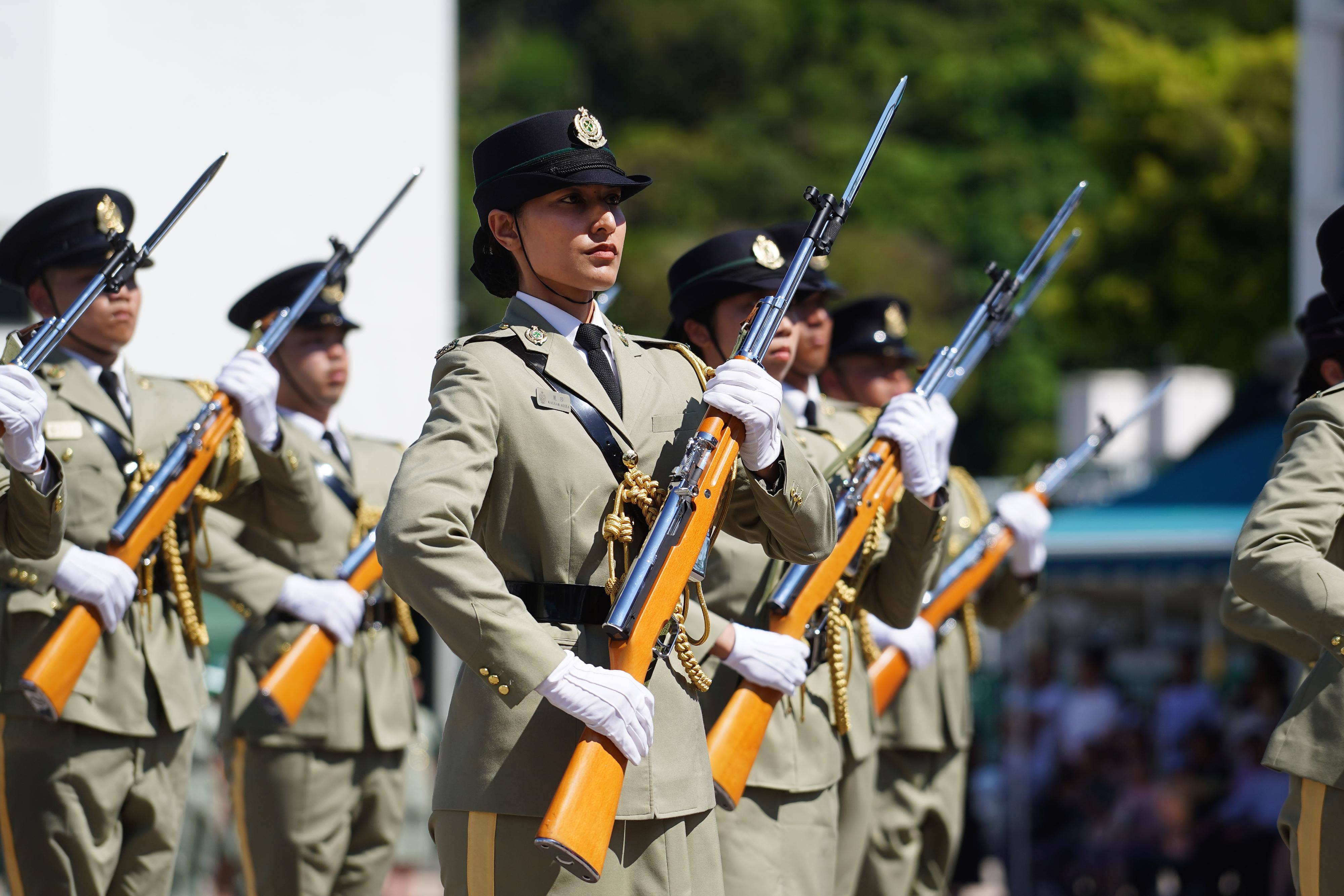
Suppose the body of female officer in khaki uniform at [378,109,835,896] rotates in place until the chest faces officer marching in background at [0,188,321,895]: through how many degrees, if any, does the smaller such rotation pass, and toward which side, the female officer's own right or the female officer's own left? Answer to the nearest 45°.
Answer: approximately 180°

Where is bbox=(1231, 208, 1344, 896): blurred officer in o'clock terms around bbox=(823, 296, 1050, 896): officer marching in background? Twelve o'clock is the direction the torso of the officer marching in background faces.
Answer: The blurred officer is roughly at 1 o'clock from the officer marching in background.

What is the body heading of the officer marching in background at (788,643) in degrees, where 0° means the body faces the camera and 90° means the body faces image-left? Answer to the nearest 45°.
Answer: approximately 315°

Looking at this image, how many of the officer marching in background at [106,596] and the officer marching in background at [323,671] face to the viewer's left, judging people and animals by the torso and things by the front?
0

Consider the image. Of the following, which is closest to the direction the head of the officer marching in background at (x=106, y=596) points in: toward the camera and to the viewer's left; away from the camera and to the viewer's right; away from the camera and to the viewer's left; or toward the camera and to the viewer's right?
toward the camera and to the viewer's right

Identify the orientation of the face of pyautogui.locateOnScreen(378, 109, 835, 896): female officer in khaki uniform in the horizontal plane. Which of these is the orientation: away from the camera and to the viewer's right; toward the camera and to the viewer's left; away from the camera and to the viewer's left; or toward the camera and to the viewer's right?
toward the camera and to the viewer's right

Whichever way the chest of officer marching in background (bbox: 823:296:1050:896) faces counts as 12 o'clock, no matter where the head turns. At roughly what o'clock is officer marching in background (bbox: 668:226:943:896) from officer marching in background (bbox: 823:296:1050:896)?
officer marching in background (bbox: 668:226:943:896) is roughly at 2 o'clock from officer marching in background (bbox: 823:296:1050:896).

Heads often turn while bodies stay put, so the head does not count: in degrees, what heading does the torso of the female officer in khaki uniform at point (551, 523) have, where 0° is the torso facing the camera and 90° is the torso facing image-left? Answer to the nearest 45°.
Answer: approximately 315°

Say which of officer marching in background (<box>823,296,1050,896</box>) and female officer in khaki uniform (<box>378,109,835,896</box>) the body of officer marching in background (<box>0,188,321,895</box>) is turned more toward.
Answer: the female officer in khaki uniform
